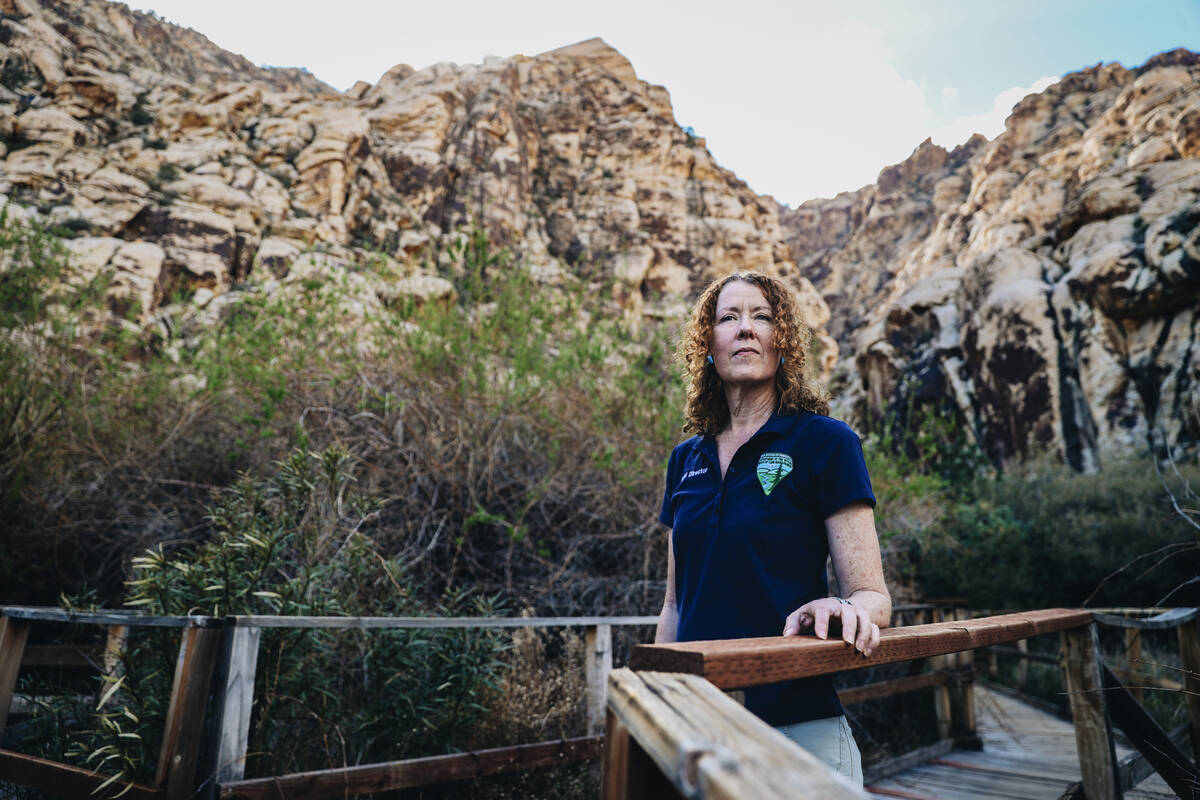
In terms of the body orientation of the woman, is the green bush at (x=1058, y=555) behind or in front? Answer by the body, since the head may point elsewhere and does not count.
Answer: behind

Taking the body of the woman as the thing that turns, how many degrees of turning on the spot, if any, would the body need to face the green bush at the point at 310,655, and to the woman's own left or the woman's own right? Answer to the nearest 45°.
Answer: approximately 90° to the woman's own right

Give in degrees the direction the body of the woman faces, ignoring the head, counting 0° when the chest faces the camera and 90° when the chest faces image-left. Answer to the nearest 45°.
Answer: approximately 45°

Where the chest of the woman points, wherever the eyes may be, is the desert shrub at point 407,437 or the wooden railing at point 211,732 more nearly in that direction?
the wooden railing

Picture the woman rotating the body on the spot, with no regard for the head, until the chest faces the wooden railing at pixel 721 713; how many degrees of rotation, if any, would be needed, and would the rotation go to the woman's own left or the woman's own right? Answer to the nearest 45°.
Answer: approximately 45° to the woman's own left

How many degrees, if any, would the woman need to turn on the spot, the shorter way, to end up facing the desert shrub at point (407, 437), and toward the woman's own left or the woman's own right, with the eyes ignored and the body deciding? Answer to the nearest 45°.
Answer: approximately 90° to the woman's own right

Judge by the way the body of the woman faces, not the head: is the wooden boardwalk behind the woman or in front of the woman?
behind
